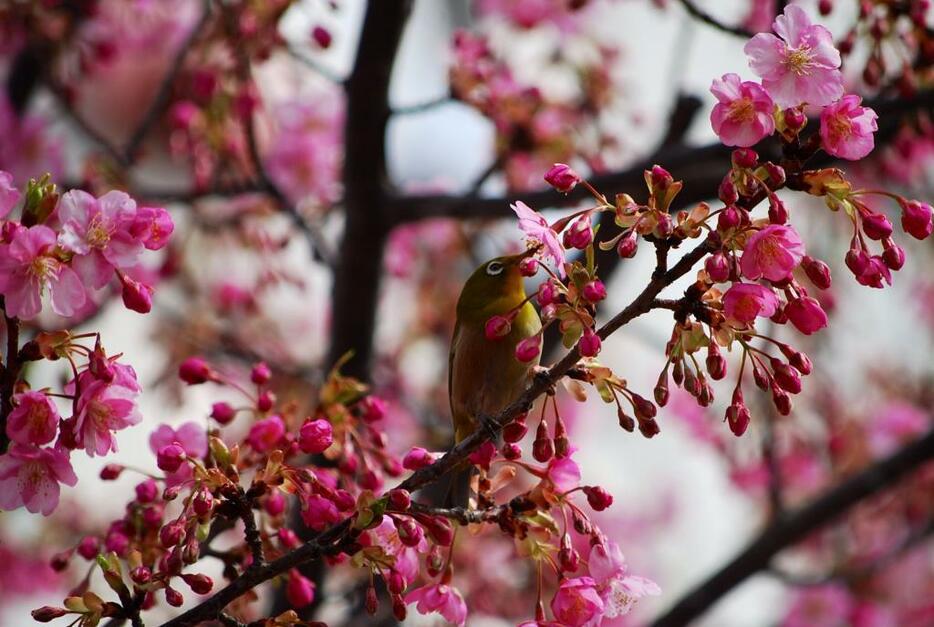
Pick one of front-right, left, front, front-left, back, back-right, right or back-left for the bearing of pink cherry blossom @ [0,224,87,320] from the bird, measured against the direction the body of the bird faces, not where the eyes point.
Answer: back-right

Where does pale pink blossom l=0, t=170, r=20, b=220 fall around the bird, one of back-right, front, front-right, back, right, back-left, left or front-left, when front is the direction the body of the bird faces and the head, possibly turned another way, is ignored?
back-right

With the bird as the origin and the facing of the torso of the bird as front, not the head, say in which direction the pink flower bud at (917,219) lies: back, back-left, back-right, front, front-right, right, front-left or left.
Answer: front-right

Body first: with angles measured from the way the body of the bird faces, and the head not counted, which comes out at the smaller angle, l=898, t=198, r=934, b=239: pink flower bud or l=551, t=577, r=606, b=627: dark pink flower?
the pink flower bud

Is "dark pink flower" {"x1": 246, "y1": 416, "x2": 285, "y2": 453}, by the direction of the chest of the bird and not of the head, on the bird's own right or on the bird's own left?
on the bird's own right

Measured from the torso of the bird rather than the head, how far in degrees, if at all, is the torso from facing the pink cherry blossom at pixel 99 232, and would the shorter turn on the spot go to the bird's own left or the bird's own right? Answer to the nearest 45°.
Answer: approximately 135° to the bird's own right

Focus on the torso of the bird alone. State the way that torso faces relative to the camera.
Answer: to the viewer's right
